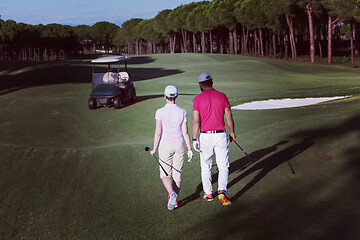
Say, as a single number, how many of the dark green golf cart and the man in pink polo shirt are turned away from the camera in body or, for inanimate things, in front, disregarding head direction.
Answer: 1

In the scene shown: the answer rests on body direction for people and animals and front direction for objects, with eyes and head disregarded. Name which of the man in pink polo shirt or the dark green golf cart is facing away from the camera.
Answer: the man in pink polo shirt

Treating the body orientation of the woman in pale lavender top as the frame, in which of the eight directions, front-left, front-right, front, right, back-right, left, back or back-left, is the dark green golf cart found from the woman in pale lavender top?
front

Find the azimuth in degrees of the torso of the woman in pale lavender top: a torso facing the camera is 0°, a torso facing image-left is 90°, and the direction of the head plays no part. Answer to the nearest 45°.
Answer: approximately 180°

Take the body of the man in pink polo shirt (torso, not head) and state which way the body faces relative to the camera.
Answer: away from the camera

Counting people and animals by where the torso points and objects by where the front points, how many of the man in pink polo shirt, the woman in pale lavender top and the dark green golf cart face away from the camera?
2

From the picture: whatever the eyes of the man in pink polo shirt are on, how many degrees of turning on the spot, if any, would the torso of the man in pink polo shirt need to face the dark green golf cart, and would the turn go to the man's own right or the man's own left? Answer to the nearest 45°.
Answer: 0° — they already face it

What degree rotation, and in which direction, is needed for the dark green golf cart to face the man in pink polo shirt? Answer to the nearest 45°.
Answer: approximately 45° to its left

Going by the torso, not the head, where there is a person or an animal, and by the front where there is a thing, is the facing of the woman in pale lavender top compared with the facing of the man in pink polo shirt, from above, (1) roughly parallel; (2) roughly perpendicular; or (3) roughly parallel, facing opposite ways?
roughly parallel

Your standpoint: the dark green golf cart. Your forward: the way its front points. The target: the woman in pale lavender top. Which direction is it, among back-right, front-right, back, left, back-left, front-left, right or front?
front-left

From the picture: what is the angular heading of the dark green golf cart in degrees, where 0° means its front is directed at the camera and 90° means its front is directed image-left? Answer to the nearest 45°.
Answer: approximately 45°
